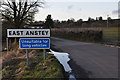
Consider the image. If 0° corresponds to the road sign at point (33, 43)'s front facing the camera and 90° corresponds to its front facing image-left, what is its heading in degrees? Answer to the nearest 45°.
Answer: approximately 0°

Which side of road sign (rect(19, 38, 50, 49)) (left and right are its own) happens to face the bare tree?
back

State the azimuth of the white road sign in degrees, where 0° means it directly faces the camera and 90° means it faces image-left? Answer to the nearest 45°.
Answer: approximately 0°

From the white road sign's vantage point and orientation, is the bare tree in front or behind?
behind

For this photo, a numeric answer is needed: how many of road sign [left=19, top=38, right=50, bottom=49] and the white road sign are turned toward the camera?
2
